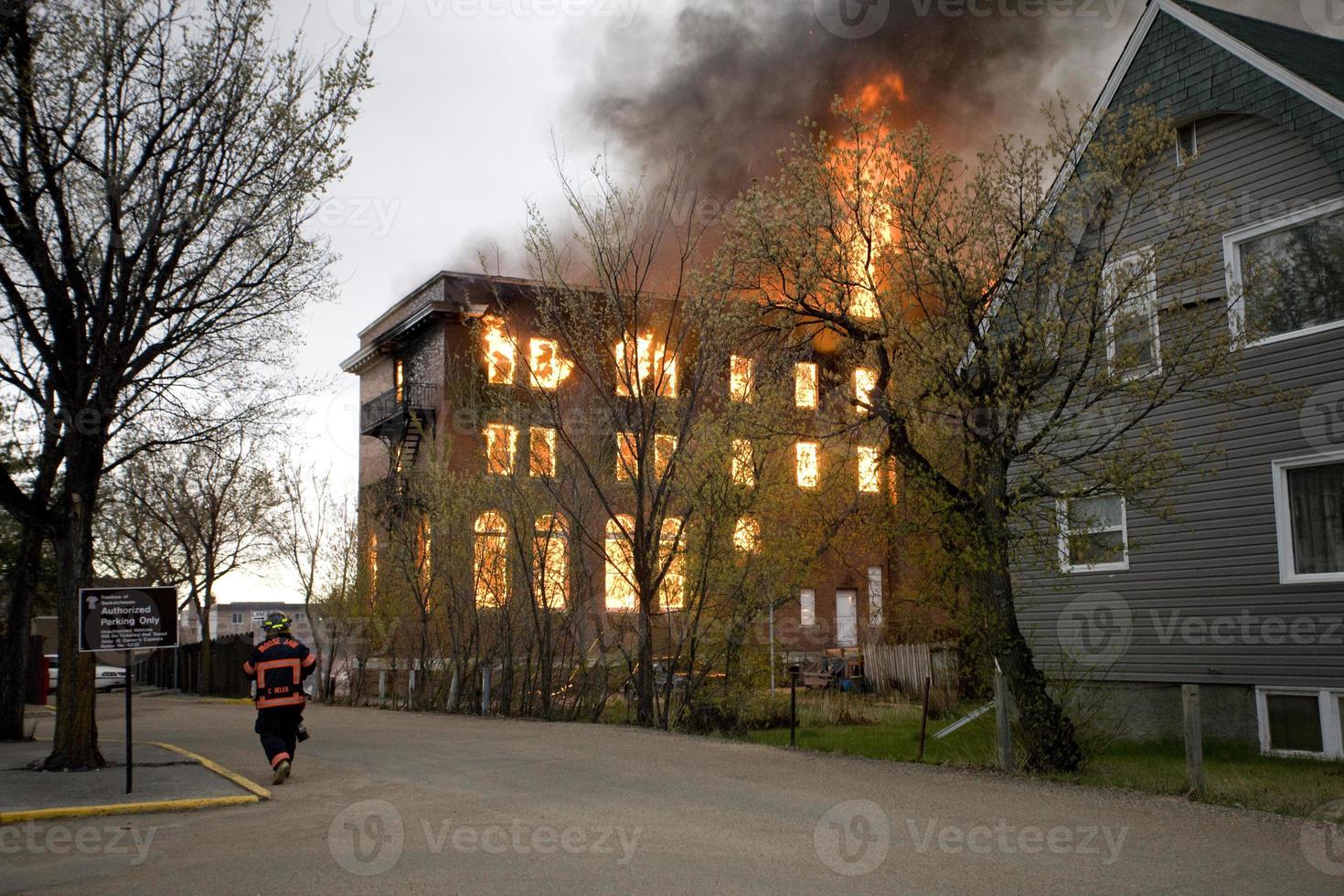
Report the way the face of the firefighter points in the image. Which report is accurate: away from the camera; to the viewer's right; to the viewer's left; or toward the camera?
away from the camera

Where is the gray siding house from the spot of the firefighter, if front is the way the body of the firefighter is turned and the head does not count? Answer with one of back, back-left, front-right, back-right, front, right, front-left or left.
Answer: right

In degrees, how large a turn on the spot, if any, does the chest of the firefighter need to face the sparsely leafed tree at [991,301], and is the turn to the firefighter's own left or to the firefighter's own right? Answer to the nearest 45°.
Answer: approximately 90° to the firefighter's own right

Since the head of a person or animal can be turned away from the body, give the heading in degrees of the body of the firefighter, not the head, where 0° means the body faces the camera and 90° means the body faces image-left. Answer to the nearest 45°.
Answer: approximately 180°

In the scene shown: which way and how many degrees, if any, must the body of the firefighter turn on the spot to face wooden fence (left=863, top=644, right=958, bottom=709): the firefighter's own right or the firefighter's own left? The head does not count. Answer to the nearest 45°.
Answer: approximately 45° to the firefighter's own right

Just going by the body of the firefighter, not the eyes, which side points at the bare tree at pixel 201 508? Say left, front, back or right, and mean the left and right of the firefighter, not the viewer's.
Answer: front

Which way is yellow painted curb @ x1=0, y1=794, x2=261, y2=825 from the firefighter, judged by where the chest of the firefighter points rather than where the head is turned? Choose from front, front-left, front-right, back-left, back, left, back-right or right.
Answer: back-left

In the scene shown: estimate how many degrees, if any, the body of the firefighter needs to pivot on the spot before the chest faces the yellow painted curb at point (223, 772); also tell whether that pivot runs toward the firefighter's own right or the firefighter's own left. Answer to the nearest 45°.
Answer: approximately 45° to the firefighter's own left
